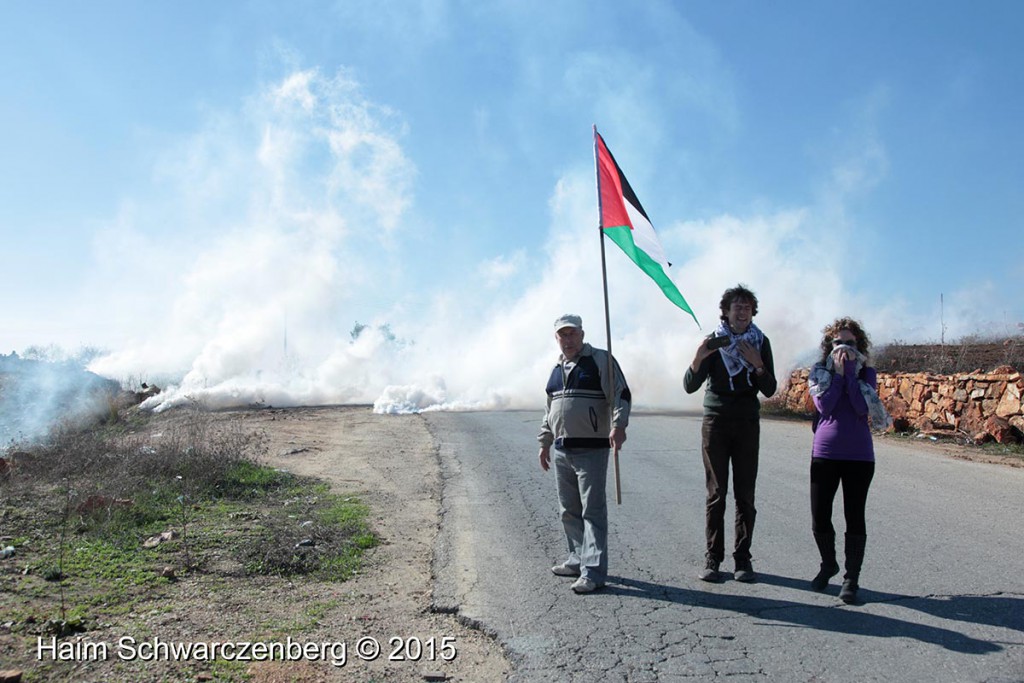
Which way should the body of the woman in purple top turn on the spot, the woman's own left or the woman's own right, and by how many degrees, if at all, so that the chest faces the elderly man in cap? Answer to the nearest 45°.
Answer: approximately 90° to the woman's own right

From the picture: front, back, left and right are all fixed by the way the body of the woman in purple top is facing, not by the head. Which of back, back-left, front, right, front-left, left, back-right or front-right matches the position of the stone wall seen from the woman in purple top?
back

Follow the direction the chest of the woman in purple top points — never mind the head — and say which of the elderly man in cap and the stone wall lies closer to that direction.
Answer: the elderly man in cap

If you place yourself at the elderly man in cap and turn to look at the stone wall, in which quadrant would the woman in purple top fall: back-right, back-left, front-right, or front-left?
front-right

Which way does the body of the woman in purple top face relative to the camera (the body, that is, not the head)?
toward the camera

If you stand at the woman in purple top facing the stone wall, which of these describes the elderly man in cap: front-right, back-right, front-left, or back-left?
back-left
